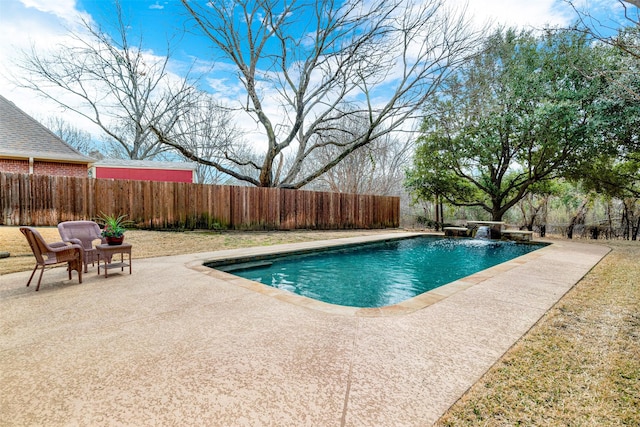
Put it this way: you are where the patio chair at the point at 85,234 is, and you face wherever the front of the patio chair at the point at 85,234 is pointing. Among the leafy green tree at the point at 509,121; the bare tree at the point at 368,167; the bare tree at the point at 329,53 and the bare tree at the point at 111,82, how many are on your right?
0

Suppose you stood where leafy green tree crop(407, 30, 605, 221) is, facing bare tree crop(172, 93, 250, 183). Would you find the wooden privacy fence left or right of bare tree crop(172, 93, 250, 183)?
left

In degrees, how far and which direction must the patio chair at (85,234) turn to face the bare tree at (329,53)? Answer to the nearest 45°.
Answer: approximately 90° to its left

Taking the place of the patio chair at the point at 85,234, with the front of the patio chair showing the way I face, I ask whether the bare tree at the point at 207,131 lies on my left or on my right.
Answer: on my left

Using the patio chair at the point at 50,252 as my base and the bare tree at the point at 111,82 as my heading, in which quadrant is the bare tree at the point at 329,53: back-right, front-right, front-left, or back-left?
front-right

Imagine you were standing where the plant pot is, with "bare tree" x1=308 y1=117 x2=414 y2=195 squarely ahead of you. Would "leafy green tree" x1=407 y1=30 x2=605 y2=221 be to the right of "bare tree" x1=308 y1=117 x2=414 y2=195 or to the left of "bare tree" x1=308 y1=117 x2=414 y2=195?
right

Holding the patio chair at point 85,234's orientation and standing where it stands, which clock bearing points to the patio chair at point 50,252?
the patio chair at point 50,252 is roughly at 2 o'clock from the patio chair at point 85,234.

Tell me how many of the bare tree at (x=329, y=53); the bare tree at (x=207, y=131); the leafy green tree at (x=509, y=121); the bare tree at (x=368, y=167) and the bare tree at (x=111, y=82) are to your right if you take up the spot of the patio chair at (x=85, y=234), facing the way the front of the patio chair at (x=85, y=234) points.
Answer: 0

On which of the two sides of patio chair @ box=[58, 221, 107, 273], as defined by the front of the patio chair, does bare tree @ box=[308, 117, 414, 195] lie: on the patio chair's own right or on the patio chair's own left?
on the patio chair's own left

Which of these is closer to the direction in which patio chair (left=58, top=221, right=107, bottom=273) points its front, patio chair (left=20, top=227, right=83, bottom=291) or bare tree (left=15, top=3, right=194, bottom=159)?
the patio chair

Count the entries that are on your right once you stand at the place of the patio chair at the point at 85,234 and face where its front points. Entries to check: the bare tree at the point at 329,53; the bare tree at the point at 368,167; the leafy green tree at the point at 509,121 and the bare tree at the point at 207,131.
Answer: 0
